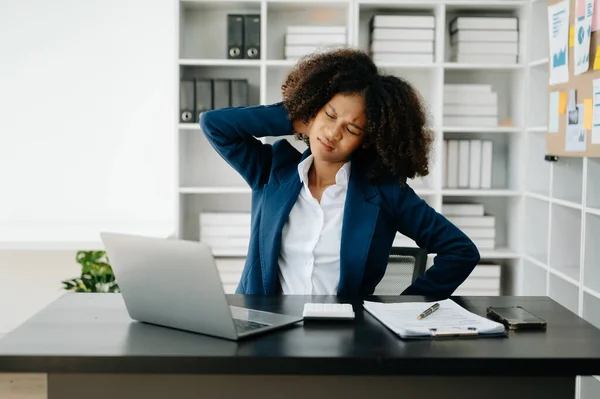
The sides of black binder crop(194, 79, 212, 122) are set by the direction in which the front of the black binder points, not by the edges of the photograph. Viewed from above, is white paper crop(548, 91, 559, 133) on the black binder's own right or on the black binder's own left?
on the black binder's own left

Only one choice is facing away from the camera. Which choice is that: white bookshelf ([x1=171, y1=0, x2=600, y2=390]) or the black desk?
the black desk

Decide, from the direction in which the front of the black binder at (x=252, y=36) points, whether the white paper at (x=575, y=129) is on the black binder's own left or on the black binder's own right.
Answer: on the black binder's own left

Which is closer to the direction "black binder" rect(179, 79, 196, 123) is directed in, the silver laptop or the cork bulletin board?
the silver laptop

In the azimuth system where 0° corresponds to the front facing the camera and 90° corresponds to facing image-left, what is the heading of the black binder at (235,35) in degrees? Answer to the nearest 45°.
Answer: approximately 0°

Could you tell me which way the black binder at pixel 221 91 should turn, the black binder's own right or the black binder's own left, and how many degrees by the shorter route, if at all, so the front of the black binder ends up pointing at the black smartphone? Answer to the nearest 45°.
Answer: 0° — it already faces it

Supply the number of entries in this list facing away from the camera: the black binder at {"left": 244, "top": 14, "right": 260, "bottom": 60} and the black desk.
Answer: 1

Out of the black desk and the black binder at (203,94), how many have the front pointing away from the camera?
1

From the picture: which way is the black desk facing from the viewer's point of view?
away from the camera

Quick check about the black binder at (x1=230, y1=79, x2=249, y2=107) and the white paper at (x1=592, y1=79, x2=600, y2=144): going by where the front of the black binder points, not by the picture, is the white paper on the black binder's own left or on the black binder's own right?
on the black binder's own left

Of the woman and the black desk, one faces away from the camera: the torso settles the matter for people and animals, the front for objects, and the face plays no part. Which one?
the black desk

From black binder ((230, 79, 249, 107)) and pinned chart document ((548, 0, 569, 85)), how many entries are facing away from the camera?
0

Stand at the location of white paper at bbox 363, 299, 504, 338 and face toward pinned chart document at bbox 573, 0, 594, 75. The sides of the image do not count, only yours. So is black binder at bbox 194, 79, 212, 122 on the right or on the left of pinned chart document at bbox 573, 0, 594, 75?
left
